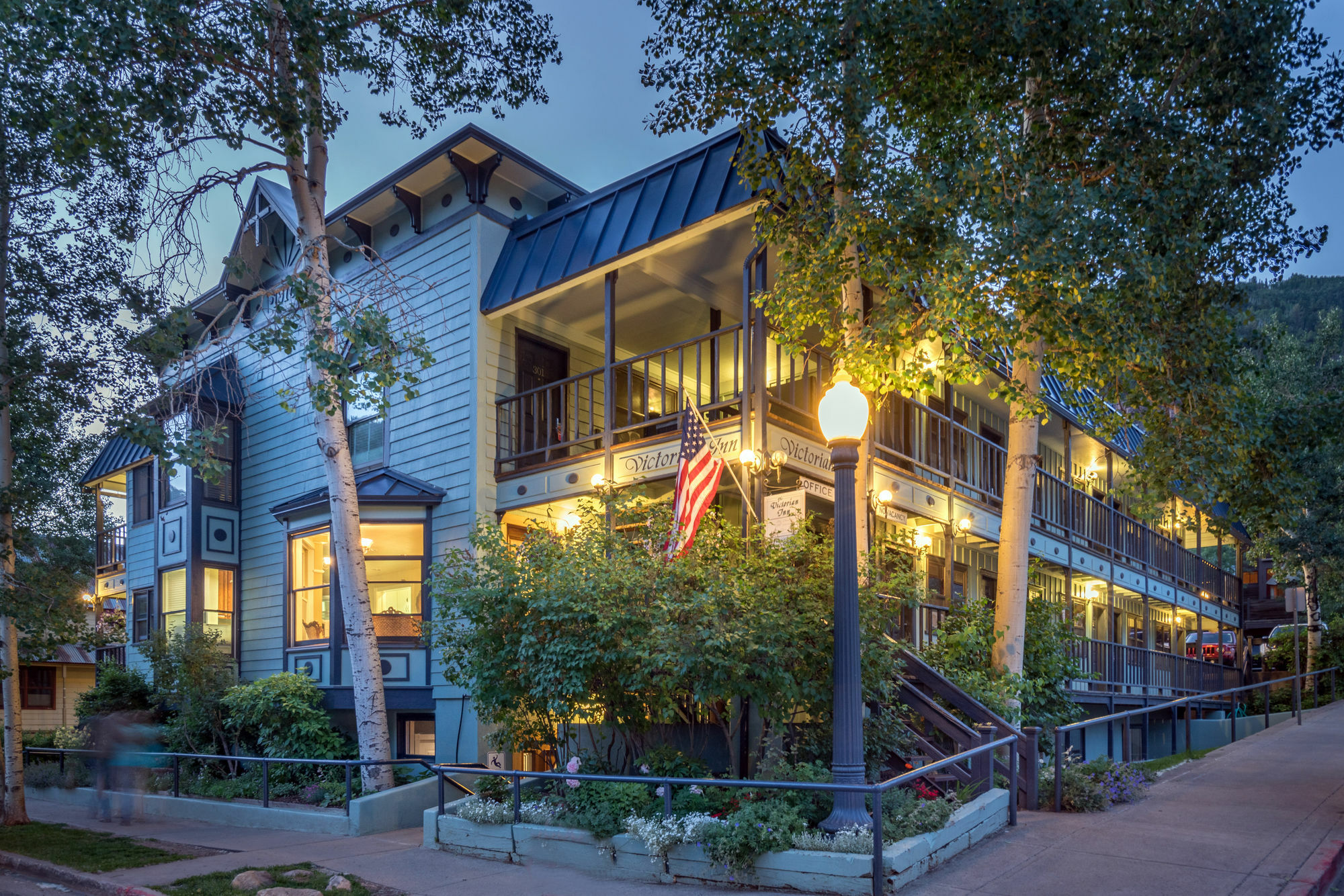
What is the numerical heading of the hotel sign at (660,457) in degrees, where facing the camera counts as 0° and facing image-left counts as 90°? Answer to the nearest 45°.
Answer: approximately 45°

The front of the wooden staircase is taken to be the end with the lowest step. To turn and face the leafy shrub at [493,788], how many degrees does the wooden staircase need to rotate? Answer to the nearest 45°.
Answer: approximately 135° to its right

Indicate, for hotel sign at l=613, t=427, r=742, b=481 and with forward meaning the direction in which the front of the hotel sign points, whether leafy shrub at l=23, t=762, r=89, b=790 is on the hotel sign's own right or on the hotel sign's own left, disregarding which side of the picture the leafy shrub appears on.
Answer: on the hotel sign's own right

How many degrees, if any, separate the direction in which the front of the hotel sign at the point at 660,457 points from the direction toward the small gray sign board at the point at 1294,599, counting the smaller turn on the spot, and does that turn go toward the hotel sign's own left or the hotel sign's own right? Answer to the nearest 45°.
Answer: approximately 180°

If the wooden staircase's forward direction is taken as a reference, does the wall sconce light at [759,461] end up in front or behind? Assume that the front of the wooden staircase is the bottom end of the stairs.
behind

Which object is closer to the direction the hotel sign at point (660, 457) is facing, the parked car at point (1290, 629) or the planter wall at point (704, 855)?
the planter wall
